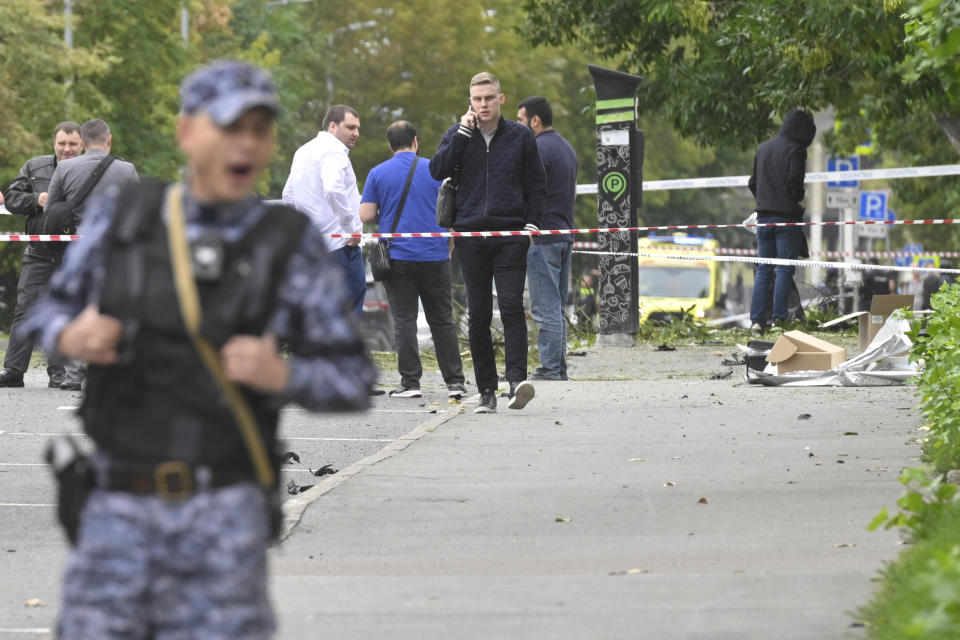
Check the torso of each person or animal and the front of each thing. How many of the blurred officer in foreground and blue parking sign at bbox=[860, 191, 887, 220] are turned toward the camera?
2

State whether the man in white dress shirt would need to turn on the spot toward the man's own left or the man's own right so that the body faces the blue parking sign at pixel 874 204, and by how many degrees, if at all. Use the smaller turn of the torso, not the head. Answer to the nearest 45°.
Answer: approximately 45° to the man's own left

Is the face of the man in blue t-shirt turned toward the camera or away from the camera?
away from the camera

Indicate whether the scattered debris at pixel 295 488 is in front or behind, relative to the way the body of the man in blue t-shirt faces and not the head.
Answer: behind

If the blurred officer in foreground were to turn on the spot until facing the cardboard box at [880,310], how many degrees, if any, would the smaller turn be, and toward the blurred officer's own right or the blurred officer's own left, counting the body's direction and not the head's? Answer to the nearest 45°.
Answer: approximately 135° to the blurred officer's own left

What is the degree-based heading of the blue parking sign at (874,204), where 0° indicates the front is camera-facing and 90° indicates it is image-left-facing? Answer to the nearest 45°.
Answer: approximately 0°
